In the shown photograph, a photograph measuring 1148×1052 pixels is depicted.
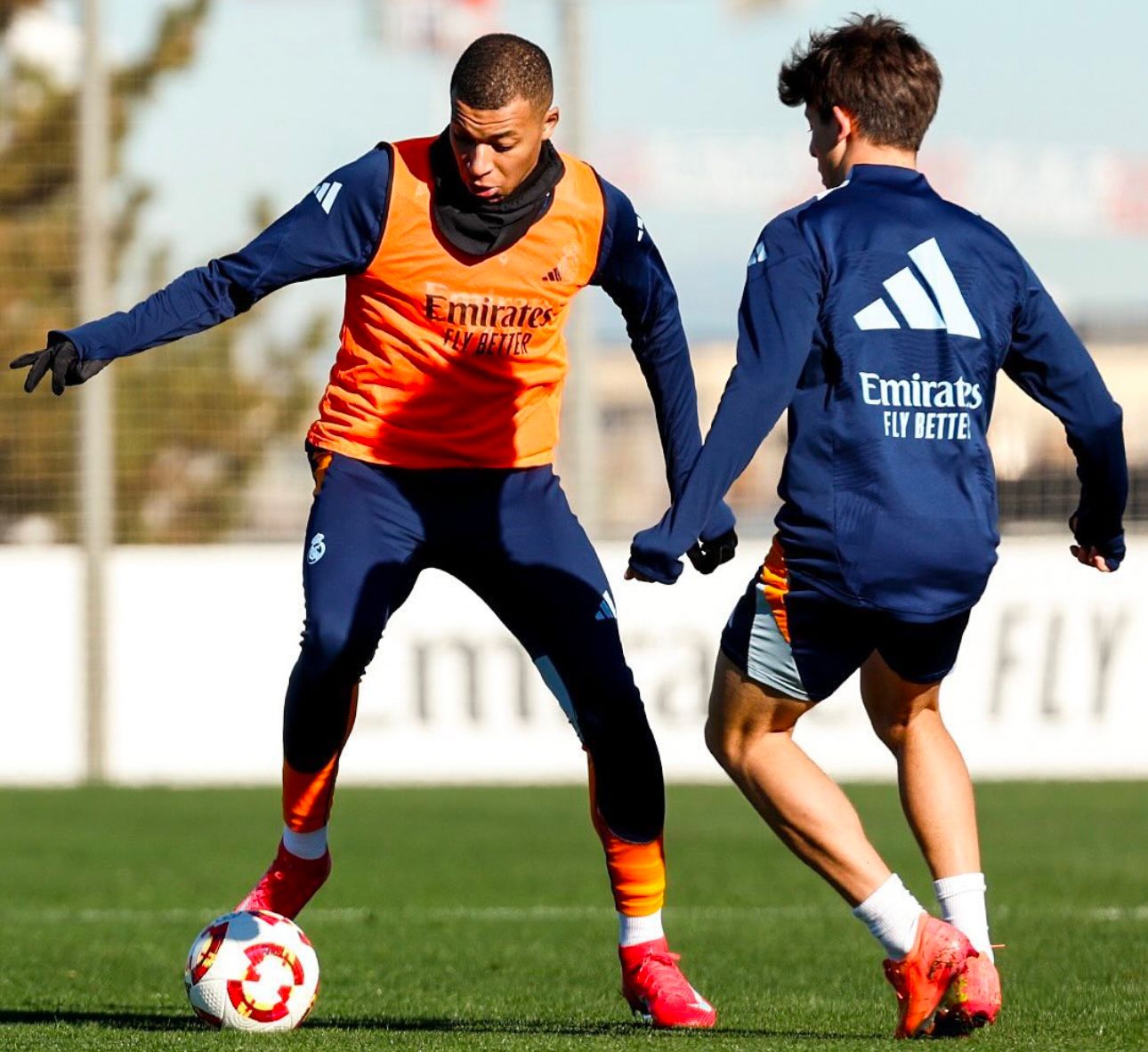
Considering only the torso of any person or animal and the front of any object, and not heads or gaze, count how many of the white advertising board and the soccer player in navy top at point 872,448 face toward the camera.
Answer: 1

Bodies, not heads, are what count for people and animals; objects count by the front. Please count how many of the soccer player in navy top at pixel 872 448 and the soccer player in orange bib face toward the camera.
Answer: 1

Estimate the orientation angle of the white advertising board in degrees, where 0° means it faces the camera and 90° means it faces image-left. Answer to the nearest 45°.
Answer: approximately 0°

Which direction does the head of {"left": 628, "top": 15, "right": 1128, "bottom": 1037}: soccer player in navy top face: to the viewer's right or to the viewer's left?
to the viewer's left

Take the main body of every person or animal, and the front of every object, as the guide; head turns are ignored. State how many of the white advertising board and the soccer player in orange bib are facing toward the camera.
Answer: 2

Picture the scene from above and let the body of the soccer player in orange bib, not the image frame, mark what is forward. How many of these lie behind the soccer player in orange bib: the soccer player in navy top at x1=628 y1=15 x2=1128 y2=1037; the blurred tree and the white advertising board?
2

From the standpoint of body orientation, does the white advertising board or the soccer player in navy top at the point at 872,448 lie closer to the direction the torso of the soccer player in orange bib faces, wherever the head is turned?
the soccer player in navy top

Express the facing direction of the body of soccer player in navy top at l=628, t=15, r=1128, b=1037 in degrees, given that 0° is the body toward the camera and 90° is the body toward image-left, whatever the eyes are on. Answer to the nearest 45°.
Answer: approximately 135°

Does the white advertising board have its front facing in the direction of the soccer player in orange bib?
yes

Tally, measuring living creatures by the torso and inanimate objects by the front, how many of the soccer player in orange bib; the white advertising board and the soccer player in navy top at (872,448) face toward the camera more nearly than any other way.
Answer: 2
